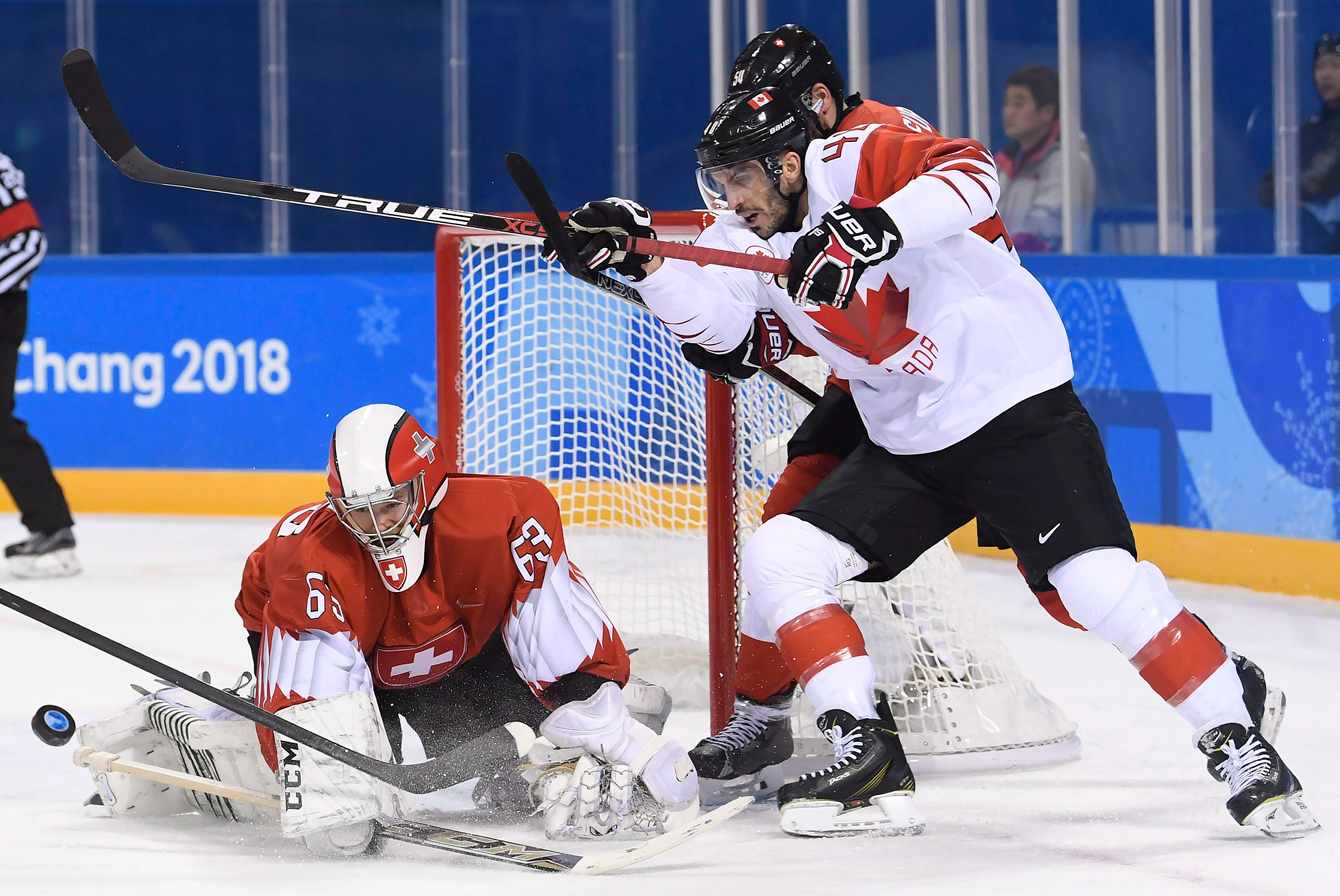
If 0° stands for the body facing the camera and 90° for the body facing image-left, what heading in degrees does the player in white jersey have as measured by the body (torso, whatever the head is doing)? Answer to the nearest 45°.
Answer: approximately 45°

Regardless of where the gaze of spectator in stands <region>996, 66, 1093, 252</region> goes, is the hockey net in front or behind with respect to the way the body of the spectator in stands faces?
in front

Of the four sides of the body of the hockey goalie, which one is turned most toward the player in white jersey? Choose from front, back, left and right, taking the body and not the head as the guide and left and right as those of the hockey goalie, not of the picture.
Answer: left

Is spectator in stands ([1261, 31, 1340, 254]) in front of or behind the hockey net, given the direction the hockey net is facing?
behind

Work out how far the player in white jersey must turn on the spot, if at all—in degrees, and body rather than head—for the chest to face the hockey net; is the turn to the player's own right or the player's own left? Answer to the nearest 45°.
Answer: approximately 90° to the player's own right

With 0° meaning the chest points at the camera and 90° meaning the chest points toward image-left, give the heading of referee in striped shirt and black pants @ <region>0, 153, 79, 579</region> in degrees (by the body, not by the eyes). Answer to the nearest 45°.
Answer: approximately 90°

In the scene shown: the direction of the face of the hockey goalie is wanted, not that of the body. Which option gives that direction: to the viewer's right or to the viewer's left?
to the viewer's left
